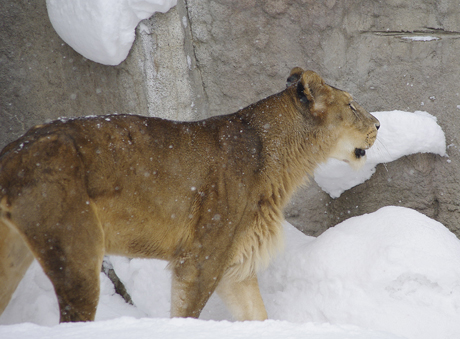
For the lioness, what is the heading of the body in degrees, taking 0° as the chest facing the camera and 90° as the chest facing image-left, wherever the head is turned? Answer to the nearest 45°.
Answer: approximately 270°
